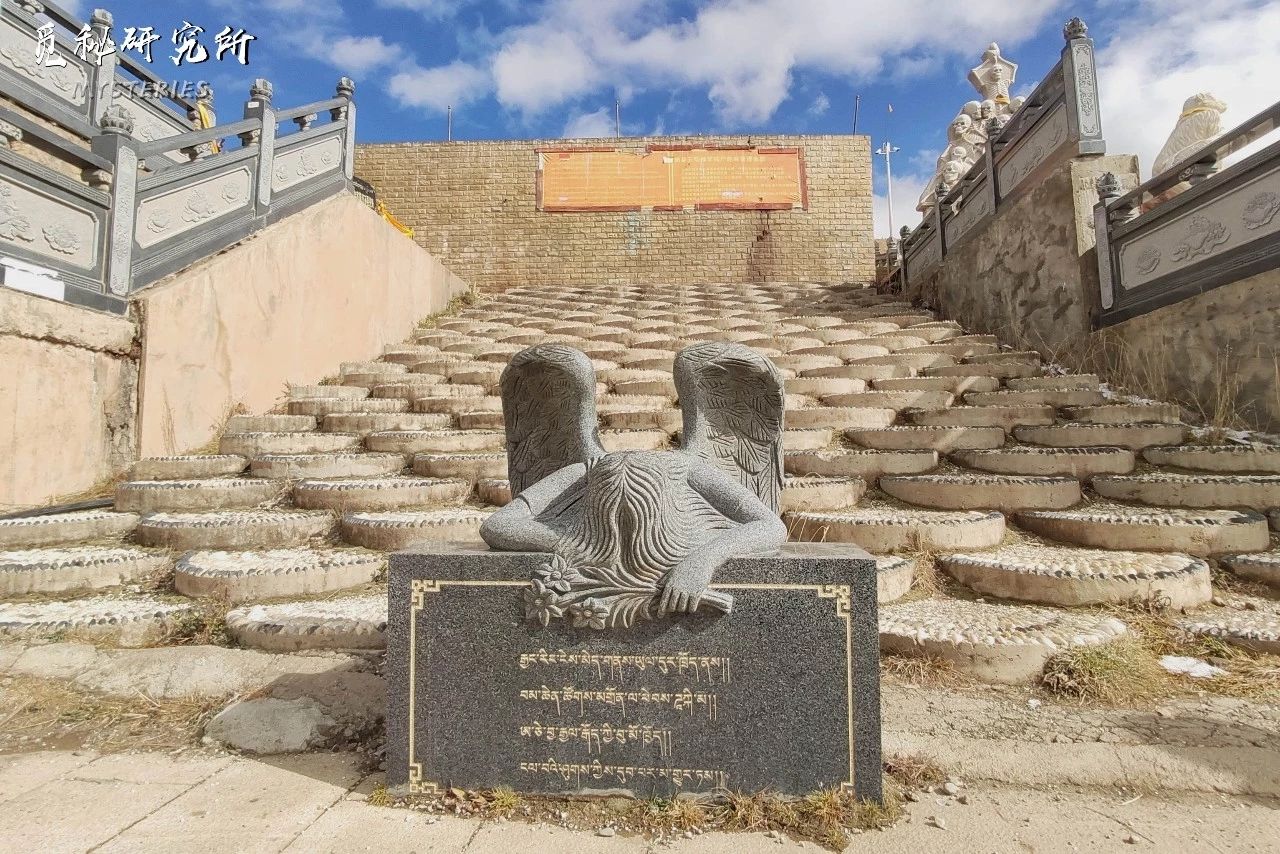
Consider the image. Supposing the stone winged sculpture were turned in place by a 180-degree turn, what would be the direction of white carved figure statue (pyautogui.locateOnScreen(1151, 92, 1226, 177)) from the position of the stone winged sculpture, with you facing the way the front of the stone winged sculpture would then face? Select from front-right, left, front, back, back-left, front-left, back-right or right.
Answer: front-right

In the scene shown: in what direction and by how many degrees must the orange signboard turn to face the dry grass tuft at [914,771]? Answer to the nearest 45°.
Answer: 0° — it already faces it

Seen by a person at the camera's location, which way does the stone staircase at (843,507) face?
facing the viewer

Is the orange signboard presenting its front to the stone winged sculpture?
yes

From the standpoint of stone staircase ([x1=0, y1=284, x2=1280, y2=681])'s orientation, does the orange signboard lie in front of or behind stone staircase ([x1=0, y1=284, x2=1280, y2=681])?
behind

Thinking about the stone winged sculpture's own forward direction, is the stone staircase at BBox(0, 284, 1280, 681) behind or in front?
behind

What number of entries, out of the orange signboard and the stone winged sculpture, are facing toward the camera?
2

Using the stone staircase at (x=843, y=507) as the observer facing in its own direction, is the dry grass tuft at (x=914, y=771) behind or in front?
in front

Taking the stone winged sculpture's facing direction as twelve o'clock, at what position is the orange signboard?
The orange signboard is roughly at 6 o'clock from the stone winged sculpture.

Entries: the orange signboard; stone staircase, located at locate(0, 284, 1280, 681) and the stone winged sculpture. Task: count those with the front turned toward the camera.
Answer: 3

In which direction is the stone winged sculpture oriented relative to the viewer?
toward the camera

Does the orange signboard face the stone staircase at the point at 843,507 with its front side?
yes

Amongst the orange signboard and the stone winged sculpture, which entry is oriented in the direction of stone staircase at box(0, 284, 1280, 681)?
the orange signboard

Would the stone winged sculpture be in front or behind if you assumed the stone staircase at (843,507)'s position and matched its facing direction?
in front
